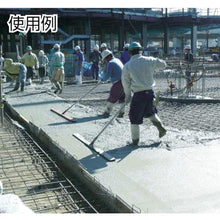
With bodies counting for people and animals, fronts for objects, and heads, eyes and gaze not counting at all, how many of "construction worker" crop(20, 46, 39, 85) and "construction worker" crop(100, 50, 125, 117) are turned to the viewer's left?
1

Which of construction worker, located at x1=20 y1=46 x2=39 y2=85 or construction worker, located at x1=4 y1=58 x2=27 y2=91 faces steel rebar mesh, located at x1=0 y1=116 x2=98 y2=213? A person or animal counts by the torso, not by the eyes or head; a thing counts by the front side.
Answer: construction worker, located at x1=20 y1=46 x2=39 y2=85

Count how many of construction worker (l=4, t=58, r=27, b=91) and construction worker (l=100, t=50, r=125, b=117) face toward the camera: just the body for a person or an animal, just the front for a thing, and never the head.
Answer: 0

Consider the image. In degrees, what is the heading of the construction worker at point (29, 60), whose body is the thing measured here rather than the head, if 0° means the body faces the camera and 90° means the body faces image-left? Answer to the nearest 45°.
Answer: approximately 0°

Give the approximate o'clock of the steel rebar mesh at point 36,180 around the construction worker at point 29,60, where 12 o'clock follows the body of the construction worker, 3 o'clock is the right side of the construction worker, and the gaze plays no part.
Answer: The steel rebar mesh is roughly at 12 o'clock from the construction worker.

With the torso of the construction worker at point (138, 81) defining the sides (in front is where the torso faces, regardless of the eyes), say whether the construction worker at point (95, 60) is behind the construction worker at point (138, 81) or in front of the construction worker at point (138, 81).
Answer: in front

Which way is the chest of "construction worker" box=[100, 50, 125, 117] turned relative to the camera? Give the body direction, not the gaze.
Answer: to the viewer's left
